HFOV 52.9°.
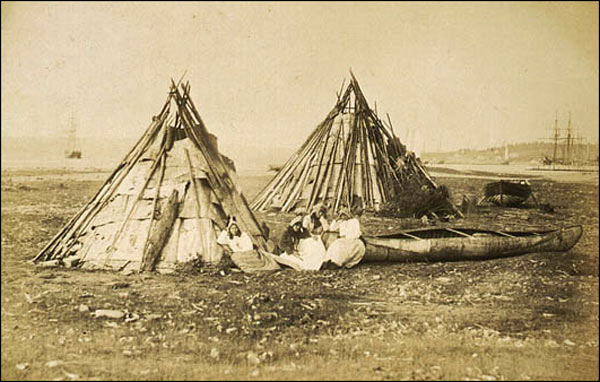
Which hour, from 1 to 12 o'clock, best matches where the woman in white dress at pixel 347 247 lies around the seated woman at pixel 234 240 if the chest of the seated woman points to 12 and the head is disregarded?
The woman in white dress is roughly at 9 o'clock from the seated woman.

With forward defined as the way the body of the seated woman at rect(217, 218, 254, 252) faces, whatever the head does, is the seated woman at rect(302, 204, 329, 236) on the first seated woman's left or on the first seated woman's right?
on the first seated woman's left

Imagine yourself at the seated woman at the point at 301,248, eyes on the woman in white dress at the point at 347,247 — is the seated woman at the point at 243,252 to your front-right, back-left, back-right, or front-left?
back-right

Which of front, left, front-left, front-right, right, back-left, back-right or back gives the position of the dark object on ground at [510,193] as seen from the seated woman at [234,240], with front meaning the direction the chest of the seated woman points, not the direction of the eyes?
back-left

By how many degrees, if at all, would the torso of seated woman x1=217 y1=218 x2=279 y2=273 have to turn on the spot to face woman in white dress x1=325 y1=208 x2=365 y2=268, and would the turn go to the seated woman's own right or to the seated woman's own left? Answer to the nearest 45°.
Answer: approximately 45° to the seated woman's own left

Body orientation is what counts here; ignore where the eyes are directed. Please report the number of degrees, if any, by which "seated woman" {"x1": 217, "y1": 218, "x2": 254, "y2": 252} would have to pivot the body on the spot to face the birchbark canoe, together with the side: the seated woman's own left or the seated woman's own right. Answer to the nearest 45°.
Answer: approximately 90° to the seated woman's own left

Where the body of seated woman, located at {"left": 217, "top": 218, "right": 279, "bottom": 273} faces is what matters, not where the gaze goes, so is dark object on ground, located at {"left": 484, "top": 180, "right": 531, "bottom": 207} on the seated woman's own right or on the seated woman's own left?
on the seated woman's own left

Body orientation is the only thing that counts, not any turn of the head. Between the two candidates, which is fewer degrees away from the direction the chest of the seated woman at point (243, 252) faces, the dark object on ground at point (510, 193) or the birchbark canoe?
the birchbark canoe
